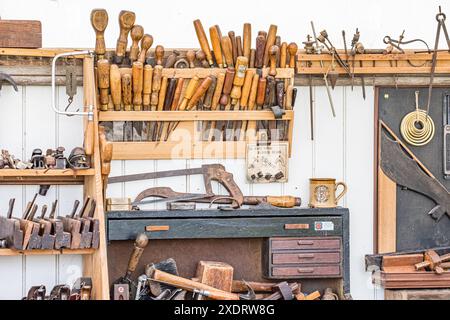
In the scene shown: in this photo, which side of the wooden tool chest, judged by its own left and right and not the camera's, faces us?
front

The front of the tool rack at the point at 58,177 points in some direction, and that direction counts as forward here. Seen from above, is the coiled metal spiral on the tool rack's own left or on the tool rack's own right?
on the tool rack's own left

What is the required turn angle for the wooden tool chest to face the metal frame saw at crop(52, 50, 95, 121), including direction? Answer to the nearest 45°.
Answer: approximately 90° to its right

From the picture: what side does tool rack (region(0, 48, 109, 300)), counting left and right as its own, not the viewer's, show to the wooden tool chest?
left

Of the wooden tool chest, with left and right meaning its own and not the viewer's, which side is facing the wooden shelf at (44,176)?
right

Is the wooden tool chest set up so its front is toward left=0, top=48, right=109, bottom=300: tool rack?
no

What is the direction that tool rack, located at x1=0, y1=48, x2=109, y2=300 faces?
toward the camera

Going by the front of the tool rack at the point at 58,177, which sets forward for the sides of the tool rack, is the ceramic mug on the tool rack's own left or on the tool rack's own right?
on the tool rack's own left

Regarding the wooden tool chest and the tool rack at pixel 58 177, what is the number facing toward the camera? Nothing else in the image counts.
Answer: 2

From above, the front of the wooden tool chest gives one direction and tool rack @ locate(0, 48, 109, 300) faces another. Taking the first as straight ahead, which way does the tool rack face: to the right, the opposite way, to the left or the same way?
the same way

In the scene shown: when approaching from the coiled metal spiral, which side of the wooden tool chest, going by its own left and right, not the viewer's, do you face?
left
